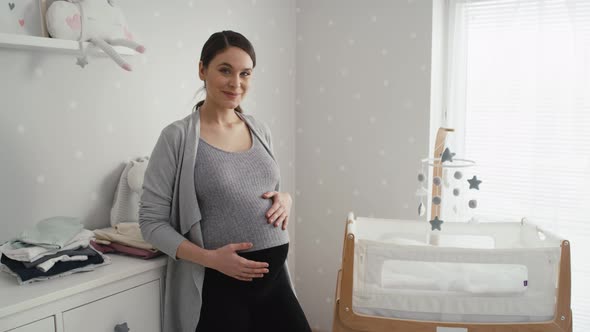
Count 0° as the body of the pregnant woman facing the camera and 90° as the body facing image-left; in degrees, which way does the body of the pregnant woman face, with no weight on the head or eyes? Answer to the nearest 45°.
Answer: approximately 315°

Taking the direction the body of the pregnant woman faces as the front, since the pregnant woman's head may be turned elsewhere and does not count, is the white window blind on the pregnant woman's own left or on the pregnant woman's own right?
on the pregnant woman's own left

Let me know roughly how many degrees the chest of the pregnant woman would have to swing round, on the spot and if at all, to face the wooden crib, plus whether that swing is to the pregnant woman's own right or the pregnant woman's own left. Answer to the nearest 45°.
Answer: approximately 45° to the pregnant woman's own left

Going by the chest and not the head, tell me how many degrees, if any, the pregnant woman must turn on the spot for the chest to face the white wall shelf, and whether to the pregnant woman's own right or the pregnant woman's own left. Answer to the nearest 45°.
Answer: approximately 135° to the pregnant woman's own right

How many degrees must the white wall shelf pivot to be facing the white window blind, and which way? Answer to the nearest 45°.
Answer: approximately 45° to its left

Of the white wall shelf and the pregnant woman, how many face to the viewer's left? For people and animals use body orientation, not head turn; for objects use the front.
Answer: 0

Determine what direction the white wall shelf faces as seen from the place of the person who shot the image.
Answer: facing the viewer and to the right of the viewer
